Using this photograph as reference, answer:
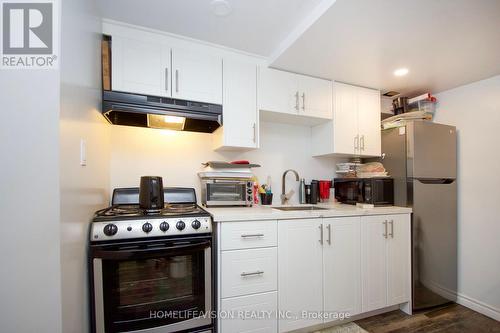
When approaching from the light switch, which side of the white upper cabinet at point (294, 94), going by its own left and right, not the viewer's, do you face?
right

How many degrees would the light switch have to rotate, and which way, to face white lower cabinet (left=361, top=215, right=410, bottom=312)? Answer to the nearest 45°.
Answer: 0° — it already faces it

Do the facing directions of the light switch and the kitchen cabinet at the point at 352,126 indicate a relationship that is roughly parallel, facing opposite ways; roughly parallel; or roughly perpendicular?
roughly perpendicular

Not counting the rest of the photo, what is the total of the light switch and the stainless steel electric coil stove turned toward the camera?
1

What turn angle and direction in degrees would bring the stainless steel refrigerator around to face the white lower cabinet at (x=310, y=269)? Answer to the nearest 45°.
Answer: approximately 90° to its right

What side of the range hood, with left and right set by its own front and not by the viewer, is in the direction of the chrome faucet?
left
